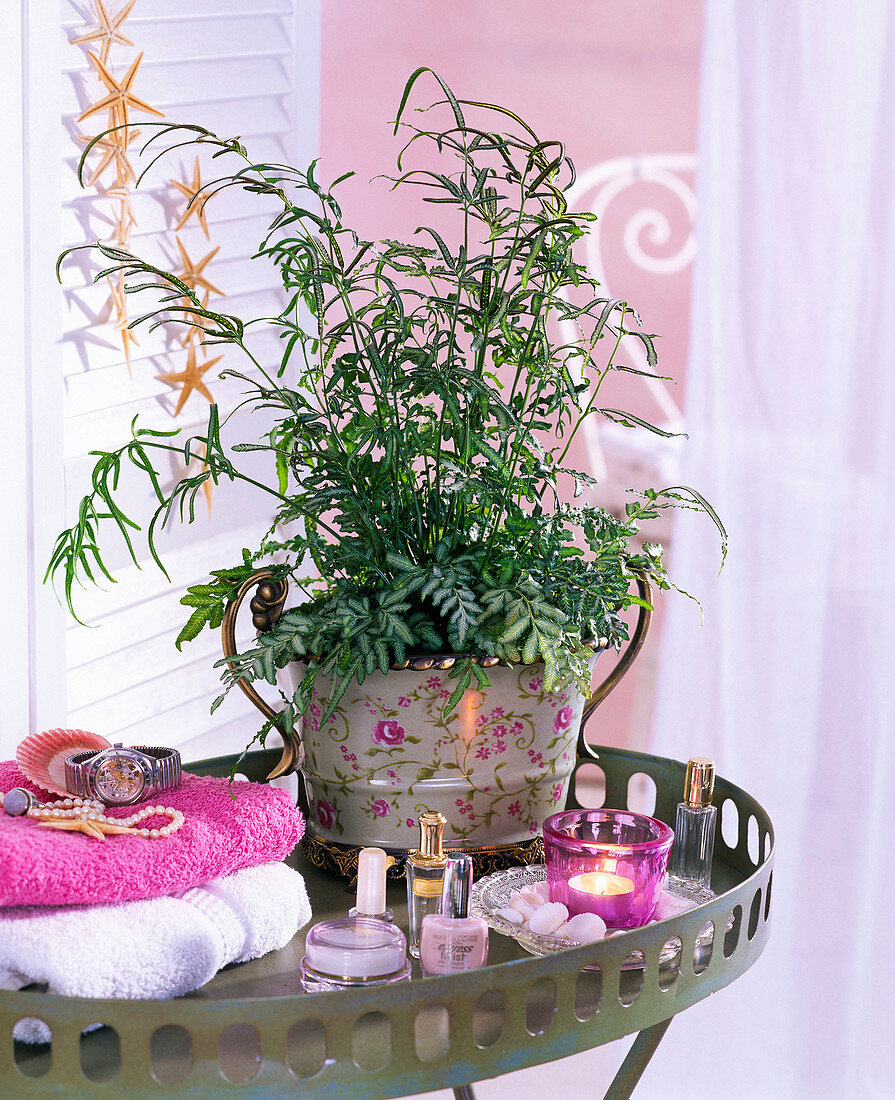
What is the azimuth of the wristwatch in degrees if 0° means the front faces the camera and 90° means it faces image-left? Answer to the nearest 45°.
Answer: approximately 0°

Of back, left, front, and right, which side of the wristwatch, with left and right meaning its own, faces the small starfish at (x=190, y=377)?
back
